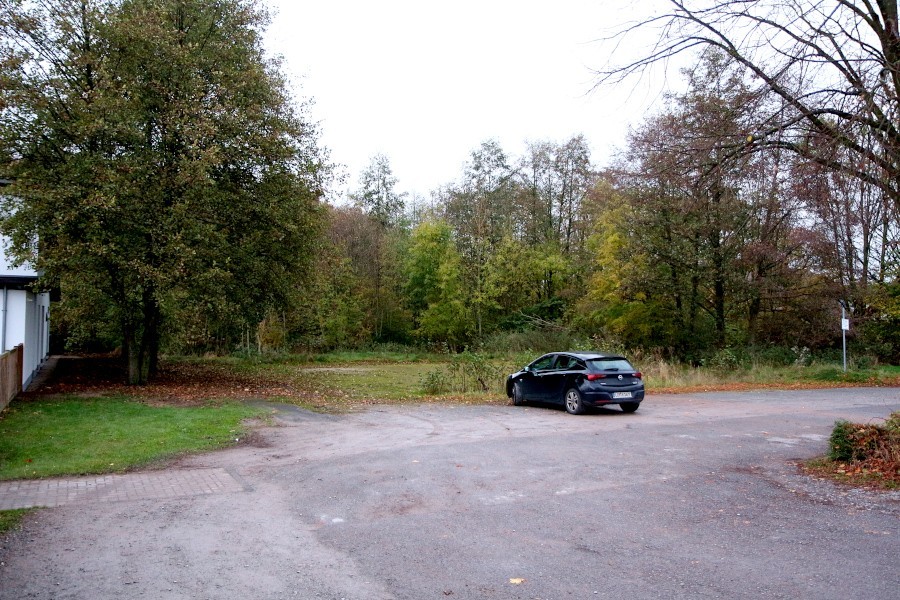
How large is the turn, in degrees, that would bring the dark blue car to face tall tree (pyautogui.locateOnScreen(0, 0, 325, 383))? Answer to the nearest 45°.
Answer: approximately 45° to its left

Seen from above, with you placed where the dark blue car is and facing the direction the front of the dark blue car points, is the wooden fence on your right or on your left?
on your left

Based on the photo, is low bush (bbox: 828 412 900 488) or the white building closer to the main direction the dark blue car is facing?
the white building

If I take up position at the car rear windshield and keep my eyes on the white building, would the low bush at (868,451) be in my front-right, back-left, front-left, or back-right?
back-left

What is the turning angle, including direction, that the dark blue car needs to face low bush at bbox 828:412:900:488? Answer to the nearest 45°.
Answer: approximately 180°

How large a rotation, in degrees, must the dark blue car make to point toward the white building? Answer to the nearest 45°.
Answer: approximately 45° to its left

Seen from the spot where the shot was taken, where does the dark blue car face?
facing away from the viewer and to the left of the viewer
